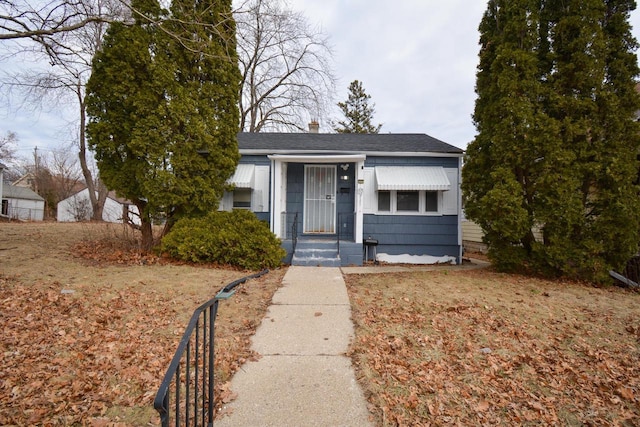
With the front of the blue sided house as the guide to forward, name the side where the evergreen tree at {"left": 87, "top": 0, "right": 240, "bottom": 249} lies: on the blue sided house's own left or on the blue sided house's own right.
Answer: on the blue sided house's own right

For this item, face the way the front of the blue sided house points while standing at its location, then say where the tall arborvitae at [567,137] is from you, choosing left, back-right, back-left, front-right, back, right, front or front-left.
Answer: front-left

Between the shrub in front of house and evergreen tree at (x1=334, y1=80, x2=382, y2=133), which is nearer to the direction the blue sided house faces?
the shrub in front of house

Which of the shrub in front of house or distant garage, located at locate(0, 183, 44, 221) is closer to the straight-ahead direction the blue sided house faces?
the shrub in front of house

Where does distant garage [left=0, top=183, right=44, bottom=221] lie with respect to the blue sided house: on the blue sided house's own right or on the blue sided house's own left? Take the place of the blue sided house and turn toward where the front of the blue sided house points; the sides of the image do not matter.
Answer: on the blue sided house's own right

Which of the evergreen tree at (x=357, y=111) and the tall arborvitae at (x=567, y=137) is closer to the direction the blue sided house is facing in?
the tall arborvitae

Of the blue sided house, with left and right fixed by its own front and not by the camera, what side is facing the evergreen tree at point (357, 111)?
back

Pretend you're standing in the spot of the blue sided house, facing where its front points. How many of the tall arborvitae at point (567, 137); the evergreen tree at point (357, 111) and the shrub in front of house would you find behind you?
1

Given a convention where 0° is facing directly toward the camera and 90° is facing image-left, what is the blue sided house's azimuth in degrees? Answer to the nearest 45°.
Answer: approximately 0°

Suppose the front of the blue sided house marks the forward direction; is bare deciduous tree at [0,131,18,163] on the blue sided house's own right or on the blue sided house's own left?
on the blue sided house's own right
